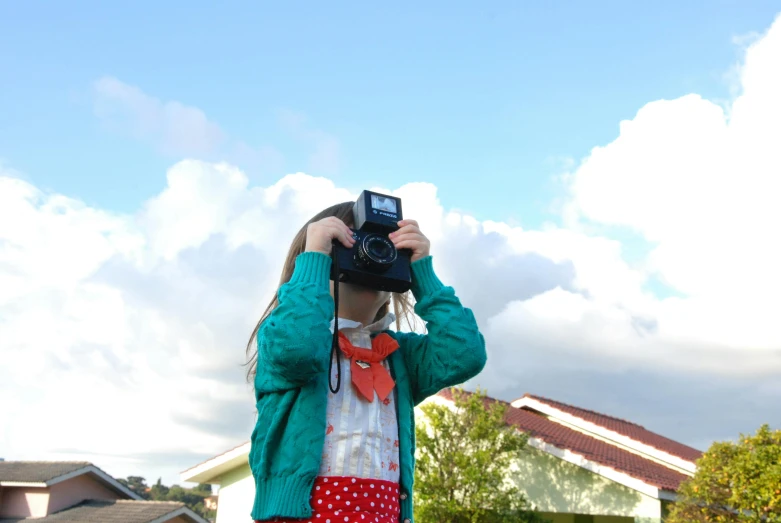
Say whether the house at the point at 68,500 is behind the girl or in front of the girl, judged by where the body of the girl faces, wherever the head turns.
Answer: behind

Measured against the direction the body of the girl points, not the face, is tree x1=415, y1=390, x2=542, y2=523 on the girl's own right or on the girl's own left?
on the girl's own left

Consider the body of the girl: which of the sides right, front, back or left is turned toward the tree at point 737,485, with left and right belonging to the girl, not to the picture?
left

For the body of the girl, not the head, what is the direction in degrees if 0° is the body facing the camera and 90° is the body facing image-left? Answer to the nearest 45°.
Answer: approximately 315°

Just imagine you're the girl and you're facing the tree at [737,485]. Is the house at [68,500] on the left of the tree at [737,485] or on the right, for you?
left
